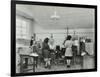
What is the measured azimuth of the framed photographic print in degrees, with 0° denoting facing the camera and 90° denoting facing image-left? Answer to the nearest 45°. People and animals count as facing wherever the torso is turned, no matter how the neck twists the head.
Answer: approximately 315°
